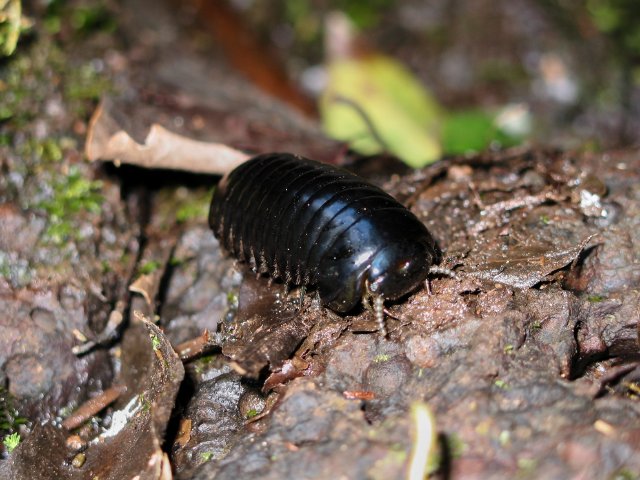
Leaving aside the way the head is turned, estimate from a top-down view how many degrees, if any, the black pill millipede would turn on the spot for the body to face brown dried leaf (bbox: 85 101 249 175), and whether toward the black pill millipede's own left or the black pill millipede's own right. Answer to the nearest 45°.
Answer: approximately 180°

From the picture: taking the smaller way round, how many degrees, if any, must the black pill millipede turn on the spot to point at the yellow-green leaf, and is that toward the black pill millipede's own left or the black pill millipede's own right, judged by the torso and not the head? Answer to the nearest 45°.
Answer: approximately 135° to the black pill millipede's own left

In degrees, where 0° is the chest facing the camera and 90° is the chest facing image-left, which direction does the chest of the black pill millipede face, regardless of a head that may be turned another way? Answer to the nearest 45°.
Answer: approximately 315°
